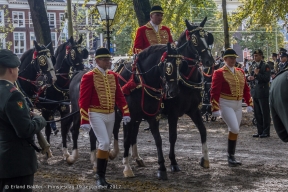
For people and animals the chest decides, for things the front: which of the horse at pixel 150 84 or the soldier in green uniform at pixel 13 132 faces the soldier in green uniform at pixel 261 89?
the soldier in green uniform at pixel 13 132

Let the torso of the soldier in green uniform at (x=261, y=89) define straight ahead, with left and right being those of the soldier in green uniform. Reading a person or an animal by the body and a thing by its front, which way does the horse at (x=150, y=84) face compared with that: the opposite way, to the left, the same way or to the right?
to the left

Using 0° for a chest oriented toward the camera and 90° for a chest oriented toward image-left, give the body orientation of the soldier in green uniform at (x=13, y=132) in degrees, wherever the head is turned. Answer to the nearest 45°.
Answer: approximately 225°

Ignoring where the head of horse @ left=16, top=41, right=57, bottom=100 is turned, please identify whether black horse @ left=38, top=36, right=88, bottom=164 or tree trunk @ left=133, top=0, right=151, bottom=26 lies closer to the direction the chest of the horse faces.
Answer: the black horse

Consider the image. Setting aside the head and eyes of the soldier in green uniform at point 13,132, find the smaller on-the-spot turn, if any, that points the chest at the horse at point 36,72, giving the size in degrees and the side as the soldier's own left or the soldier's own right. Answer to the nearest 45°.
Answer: approximately 45° to the soldier's own left

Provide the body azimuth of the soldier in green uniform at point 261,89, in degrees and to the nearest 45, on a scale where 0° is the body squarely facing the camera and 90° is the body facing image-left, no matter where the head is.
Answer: approximately 45°
